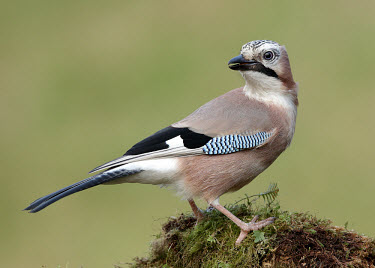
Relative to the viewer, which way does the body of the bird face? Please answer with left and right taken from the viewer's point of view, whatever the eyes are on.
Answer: facing to the right of the viewer
